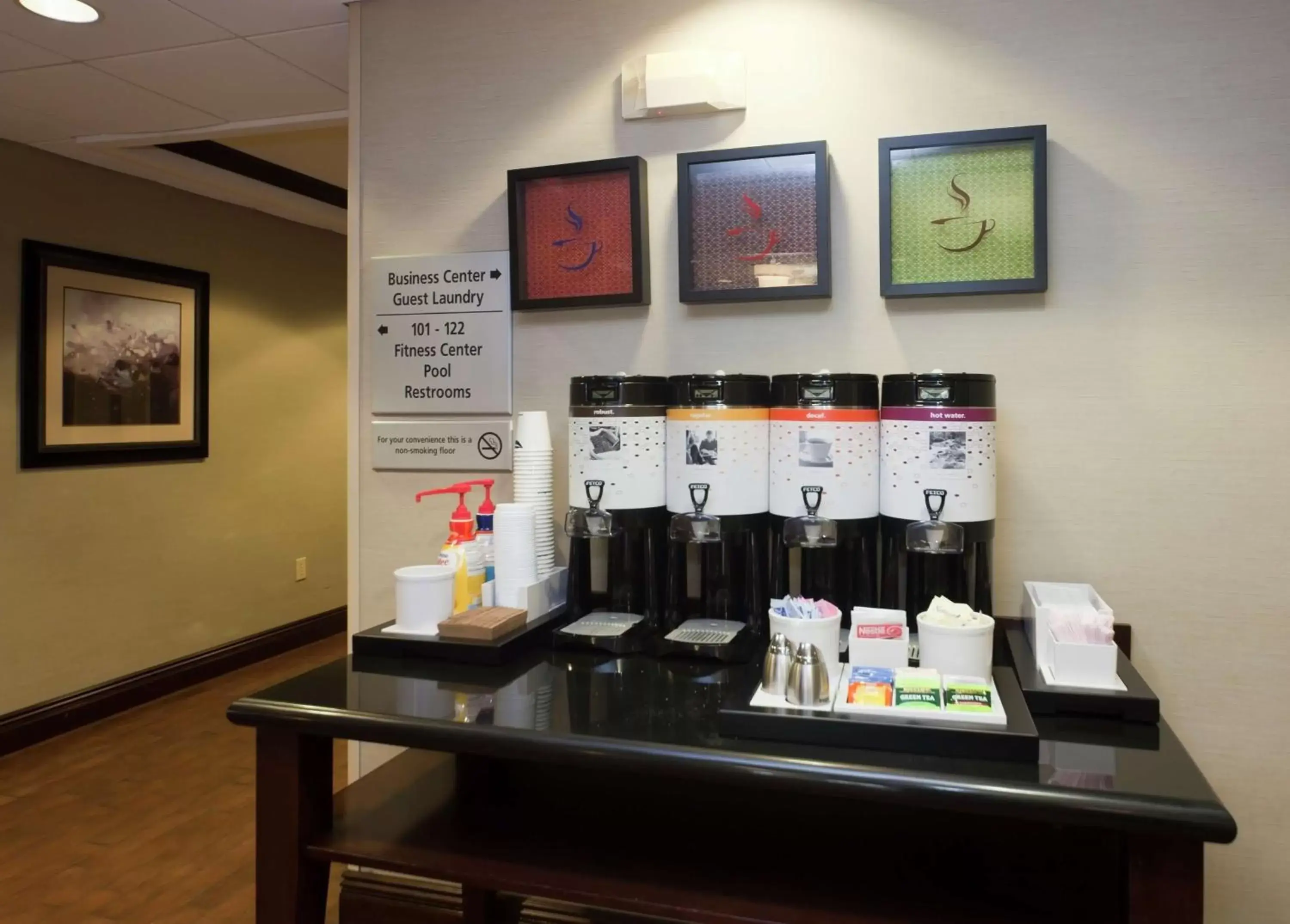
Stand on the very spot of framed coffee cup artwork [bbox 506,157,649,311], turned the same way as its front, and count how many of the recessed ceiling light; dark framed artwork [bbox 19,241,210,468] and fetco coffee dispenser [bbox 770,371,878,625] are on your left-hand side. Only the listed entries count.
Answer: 1

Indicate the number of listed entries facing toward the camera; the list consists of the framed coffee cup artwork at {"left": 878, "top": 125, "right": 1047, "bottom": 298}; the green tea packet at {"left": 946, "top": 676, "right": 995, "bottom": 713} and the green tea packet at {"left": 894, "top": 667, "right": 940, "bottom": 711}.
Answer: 3

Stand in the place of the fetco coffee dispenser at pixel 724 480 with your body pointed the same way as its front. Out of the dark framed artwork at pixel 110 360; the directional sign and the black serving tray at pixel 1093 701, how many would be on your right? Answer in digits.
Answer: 2

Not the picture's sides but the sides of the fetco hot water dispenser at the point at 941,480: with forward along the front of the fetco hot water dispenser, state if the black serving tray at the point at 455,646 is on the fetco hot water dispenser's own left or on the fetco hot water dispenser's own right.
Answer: on the fetco hot water dispenser's own right

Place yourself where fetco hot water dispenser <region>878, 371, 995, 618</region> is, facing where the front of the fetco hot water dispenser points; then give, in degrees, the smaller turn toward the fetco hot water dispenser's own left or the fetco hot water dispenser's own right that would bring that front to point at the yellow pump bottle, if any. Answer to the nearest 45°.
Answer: approximately 90° to the fetco hot water dispenser's own right

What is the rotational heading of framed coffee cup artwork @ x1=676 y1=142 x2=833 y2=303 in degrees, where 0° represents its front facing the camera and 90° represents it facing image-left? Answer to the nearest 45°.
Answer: approximately 0°

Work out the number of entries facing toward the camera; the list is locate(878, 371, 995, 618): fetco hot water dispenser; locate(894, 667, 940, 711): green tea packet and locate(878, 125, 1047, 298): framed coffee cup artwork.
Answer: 3

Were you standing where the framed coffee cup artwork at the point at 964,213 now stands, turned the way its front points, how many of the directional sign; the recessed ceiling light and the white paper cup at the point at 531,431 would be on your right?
3
